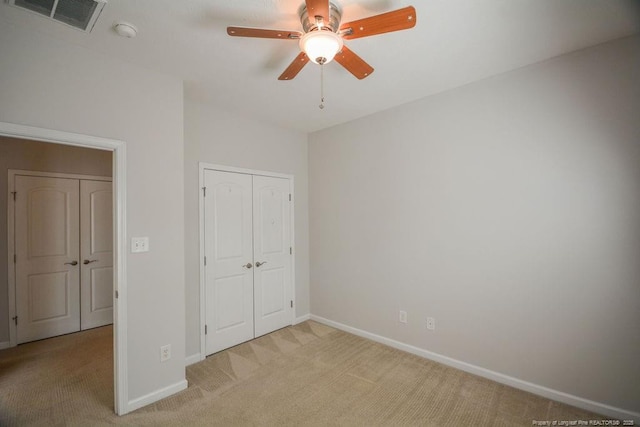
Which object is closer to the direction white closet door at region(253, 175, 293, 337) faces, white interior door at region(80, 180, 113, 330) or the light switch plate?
the light switch plate

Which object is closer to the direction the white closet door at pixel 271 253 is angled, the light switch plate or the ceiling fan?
the ceiling fan

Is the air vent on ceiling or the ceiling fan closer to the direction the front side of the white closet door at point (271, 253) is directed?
the ceiling fan

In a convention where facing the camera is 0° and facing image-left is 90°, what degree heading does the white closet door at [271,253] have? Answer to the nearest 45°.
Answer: approximately 315°

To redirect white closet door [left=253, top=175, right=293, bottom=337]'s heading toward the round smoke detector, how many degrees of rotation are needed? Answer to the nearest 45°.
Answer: approximately 90° to its right

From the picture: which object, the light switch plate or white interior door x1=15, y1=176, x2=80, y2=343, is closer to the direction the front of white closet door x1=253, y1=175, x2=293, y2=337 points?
the light switch plate

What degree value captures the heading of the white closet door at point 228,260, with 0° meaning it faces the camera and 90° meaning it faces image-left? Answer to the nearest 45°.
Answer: approximately 315°

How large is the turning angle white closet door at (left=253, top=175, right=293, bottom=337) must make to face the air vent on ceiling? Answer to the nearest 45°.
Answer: approximately 90° to its right

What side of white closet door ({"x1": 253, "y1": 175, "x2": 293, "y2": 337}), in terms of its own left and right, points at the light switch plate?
right

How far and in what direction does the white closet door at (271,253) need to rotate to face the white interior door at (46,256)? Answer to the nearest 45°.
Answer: approximately 135° to its right
